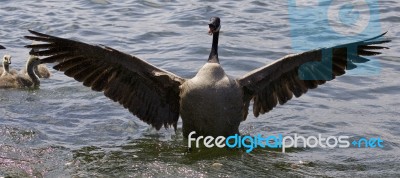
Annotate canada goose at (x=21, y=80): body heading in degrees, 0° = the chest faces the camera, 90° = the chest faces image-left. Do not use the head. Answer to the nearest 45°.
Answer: approximately 270°
